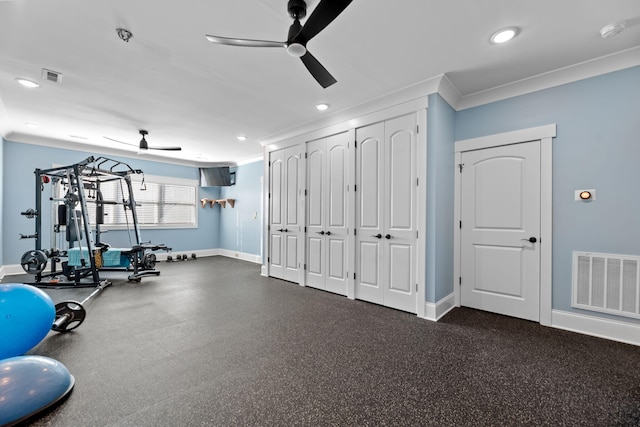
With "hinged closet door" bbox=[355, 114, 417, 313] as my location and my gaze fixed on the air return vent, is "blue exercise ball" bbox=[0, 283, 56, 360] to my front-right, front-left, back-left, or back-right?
back-right

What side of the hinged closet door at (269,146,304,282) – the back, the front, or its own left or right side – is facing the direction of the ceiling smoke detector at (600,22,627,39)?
left

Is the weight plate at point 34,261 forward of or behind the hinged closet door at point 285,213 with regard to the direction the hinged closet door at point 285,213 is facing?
forward

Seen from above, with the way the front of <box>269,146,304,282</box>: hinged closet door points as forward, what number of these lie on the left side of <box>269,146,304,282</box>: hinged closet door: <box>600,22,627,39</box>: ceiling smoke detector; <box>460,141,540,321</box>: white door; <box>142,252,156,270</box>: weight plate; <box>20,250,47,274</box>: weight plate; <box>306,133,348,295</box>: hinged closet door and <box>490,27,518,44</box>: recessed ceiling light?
4

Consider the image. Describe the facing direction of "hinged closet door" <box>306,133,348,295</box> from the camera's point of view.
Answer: facing the viewer and to the left of the viewer

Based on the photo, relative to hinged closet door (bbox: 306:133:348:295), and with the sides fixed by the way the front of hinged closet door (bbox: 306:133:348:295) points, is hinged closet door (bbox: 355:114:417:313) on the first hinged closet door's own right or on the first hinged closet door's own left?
on the first hinged closet door's own left

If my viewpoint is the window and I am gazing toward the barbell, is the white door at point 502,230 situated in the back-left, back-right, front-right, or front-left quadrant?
front-left

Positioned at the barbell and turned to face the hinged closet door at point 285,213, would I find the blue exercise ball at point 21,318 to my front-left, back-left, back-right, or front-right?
back-right

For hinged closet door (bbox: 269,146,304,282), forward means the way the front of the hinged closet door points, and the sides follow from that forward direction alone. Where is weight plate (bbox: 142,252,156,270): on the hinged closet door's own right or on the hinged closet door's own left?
on the hinged closet door's own right

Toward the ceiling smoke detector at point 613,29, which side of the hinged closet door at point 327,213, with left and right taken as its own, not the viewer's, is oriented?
left

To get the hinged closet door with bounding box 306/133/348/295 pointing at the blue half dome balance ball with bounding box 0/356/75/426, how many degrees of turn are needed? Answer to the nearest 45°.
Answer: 0° — it already faces it

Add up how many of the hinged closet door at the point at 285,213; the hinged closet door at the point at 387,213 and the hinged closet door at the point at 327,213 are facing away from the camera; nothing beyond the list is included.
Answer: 0

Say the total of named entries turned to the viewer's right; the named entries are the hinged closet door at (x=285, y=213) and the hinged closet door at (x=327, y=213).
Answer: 0

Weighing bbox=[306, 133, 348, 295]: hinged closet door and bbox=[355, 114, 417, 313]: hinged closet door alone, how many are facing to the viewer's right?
0

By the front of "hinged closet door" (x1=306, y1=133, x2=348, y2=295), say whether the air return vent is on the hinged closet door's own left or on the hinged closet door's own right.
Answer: on the hinged closet door's own left

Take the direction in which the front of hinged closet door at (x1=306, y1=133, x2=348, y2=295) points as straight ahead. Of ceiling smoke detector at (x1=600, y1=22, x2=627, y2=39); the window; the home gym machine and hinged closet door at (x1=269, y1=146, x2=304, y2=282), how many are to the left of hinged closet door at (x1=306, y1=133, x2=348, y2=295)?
1

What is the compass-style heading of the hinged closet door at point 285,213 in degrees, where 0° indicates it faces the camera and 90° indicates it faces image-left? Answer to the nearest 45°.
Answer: approximately 45°
